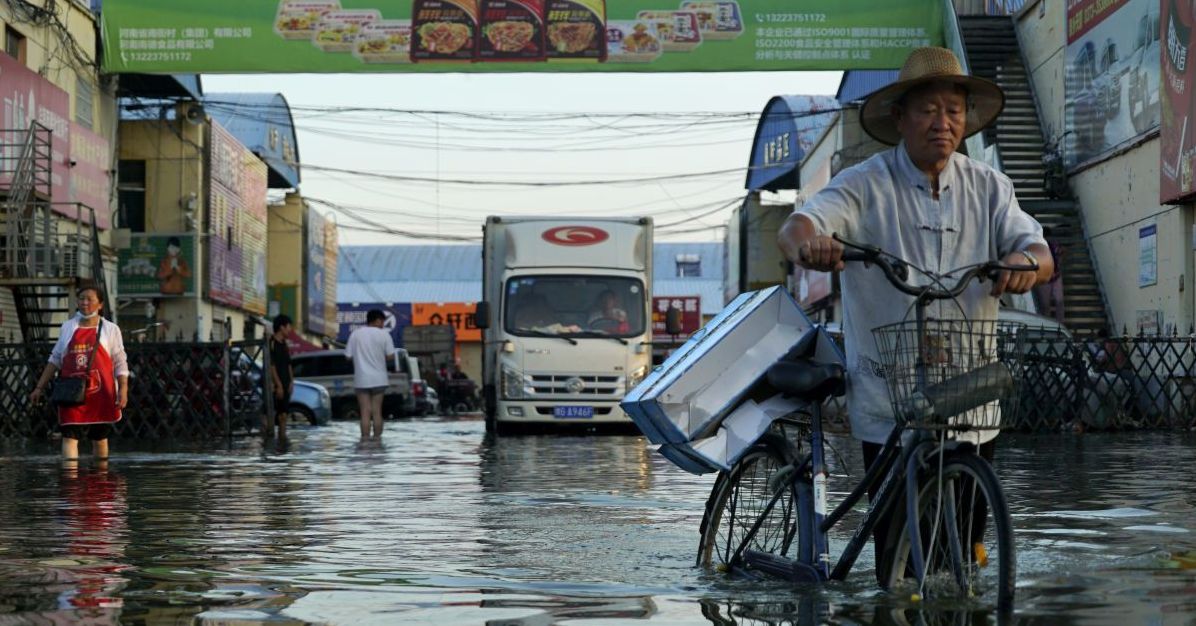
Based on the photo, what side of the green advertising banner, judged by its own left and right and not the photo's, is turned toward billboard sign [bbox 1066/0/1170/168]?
left

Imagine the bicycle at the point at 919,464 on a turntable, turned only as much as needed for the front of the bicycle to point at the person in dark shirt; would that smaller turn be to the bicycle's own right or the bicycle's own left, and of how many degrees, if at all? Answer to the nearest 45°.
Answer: approximately 180°

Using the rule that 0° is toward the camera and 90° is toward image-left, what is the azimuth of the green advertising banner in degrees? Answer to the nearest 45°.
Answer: approximately 0°

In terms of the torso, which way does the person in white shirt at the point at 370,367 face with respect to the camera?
away from the camera

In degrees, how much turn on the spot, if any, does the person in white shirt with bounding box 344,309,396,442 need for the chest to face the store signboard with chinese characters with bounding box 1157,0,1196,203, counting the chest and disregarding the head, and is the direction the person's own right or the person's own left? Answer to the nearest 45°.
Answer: approximately 90° to the person's own right
